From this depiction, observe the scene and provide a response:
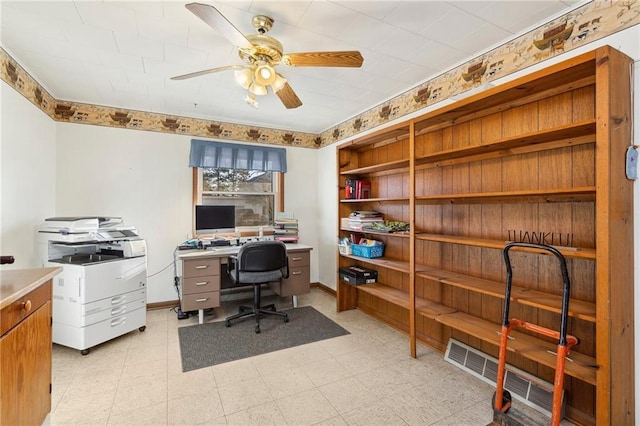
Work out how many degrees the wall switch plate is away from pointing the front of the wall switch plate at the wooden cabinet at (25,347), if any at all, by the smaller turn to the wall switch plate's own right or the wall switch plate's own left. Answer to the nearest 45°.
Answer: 0° — it already faces it

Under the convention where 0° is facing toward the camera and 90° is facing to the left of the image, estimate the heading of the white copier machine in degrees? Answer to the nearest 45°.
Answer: approximately 315°

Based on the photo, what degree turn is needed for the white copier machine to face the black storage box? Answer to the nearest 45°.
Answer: approximately 45° to its left

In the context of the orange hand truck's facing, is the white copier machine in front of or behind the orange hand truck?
in front

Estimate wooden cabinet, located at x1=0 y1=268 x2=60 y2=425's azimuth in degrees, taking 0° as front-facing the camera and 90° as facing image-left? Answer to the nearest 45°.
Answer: approximately 315°

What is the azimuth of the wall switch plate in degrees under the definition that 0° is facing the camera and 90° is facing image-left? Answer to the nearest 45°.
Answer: approximately 45°

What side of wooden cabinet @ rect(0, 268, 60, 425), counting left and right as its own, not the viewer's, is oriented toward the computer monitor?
left

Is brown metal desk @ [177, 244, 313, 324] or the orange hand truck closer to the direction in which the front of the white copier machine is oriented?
the orange hand truck

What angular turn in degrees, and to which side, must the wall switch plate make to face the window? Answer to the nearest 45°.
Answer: approximately 45° to its right

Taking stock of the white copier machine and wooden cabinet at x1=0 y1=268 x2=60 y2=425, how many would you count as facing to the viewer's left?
0

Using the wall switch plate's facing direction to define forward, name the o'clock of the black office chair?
The black office chair is roughly at 1 o'clock from the wall switch plate.
